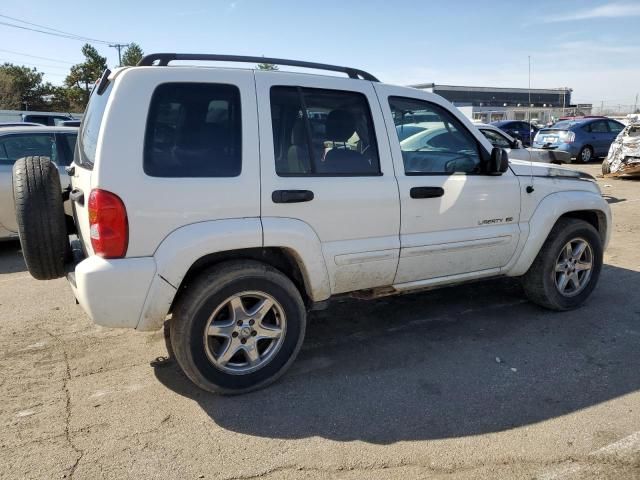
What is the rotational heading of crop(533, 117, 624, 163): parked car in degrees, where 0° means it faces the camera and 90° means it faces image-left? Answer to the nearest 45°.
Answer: approximately 225°

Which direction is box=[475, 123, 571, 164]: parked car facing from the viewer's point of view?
to the viewer's right

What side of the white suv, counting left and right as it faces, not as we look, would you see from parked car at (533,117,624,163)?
front

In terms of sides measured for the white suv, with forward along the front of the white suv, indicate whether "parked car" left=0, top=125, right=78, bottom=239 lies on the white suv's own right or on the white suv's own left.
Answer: on the white suv's own left
